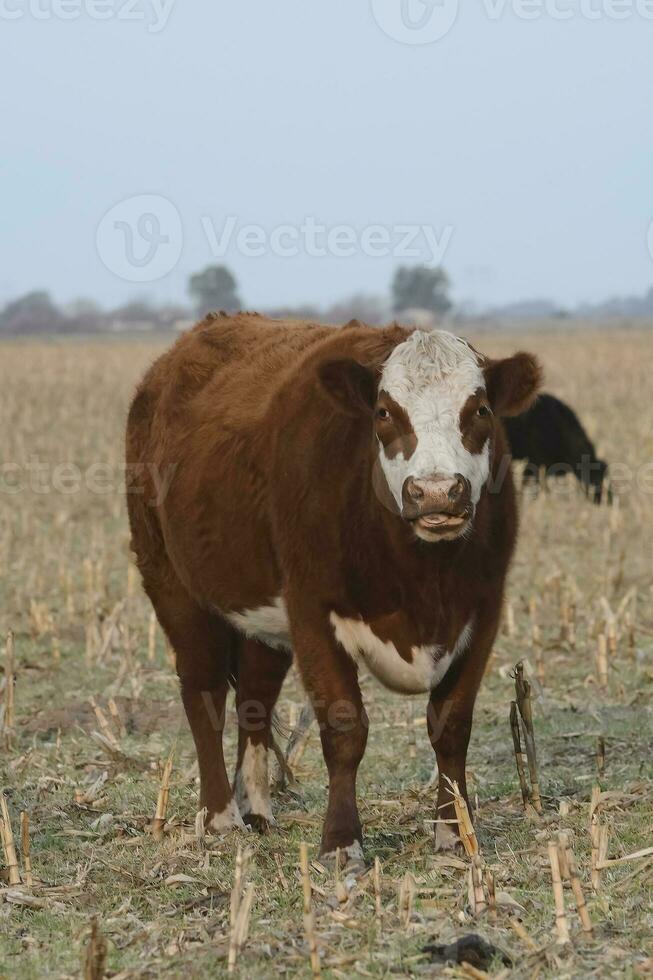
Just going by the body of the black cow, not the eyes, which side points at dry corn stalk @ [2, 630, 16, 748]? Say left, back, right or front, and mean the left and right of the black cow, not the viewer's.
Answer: right

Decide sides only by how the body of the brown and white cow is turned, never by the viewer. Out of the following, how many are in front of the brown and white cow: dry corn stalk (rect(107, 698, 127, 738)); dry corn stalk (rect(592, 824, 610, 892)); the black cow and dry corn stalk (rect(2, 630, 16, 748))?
1

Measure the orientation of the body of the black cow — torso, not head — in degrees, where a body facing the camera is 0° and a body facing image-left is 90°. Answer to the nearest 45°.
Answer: approximately 270°

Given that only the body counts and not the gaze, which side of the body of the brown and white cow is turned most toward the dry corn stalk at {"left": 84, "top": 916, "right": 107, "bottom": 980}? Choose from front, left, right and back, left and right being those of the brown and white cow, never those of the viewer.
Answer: right

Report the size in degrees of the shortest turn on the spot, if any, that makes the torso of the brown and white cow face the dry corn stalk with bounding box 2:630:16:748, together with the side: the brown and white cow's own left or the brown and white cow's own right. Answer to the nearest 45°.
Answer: approximately 180°

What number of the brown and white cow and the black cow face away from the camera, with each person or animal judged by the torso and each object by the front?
0

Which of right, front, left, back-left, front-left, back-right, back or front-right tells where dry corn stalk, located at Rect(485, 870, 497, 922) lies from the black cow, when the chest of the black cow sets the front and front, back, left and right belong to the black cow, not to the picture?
right

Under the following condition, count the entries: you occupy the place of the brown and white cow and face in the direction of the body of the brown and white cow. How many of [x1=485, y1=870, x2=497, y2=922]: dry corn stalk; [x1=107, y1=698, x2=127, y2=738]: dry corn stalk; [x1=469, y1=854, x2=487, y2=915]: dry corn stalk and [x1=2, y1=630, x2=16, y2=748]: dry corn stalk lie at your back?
2

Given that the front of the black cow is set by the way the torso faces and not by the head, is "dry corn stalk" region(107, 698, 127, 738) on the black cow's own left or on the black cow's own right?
on the black cow's own right

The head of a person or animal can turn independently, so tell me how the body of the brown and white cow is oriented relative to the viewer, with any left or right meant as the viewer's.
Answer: facing the viewer and to the right of the viewer

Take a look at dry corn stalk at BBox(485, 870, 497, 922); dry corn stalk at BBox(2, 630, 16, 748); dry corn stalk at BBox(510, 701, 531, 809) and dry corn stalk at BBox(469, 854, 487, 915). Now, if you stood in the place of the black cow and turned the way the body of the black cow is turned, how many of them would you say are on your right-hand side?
4

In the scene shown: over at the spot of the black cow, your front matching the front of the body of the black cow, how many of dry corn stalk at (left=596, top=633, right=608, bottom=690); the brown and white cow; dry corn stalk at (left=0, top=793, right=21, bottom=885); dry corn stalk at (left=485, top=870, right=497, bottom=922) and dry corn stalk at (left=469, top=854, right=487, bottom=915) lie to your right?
5
